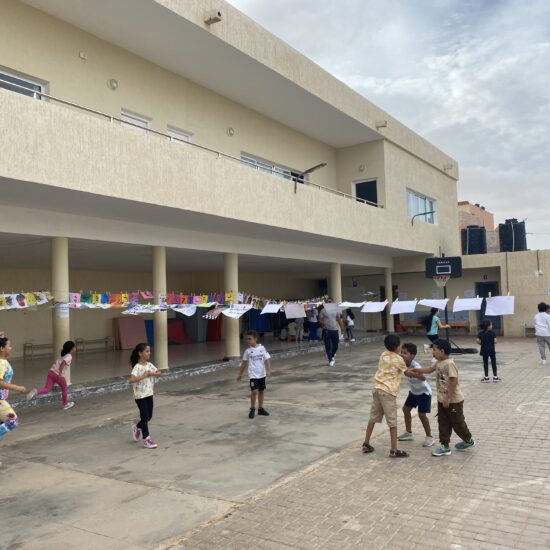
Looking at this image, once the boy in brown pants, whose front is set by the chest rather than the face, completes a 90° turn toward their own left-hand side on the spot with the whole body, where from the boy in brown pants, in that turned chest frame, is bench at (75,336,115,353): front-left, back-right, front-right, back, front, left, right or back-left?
back-right

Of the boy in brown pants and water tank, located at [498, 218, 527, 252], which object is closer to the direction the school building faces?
the boy in brown pants

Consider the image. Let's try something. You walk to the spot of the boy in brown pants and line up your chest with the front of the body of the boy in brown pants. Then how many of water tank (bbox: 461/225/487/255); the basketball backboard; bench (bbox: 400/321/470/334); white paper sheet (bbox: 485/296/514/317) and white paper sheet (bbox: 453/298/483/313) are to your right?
5

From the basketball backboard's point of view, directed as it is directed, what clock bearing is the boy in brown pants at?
The boy in brown pants is roughly at 12 o'clock from the basketball backboard.

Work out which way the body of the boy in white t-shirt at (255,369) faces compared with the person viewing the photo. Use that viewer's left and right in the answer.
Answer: facing the viewer

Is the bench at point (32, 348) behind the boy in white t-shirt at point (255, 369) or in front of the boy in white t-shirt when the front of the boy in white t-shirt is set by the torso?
behind

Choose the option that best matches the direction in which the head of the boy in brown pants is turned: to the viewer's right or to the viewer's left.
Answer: to the viewer's left

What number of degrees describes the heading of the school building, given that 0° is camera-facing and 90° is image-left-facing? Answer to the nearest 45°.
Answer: approximately 315°
